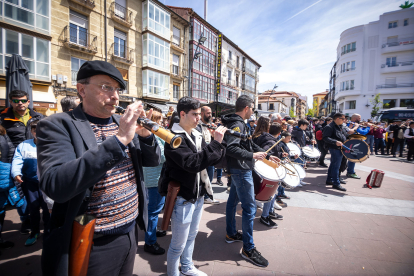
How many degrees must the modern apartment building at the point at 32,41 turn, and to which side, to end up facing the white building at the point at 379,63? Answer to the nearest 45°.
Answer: approximately 45° to its left

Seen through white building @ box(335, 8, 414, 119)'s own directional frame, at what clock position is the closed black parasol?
The closed black parasol is roughly at 11 o'clock from the white building.

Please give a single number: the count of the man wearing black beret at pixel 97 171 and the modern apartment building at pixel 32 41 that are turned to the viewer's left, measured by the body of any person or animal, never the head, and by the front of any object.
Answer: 0

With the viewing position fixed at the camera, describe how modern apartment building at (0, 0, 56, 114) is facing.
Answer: facing the viewer and to the right of the viewer

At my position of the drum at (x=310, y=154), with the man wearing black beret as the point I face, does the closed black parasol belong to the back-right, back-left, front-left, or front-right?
front-right

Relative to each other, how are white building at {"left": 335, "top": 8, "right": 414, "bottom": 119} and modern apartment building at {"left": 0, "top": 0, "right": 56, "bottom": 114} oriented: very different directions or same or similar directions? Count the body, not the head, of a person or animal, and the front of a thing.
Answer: very different directions

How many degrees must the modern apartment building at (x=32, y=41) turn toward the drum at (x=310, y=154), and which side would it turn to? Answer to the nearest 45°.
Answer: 0° — it already faces it

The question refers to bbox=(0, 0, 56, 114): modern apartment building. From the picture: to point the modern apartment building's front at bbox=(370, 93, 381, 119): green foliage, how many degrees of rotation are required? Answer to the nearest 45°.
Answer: approximately 45° to its left

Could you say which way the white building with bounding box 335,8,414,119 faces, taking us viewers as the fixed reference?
facing the viewer and to the left of the viewer

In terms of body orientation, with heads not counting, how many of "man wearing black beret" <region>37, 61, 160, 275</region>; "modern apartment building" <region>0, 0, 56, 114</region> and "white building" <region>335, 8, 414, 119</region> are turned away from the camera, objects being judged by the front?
0

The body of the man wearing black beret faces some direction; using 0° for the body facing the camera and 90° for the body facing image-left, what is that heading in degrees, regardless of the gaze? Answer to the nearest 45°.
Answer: approximately 315°

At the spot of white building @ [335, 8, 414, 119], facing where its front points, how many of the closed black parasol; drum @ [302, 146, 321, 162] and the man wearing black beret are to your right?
0
